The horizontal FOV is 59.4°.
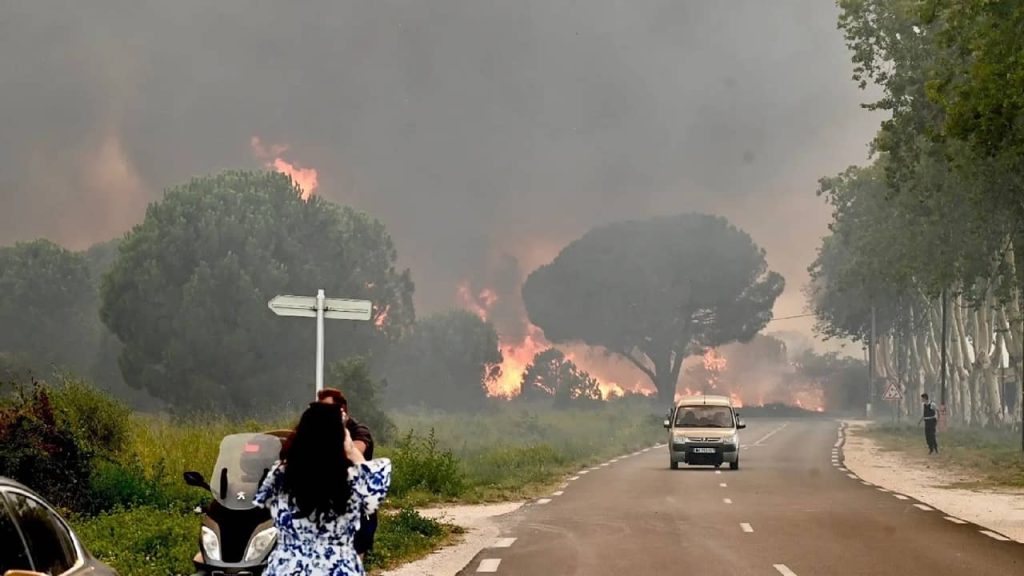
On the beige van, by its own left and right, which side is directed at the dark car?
front

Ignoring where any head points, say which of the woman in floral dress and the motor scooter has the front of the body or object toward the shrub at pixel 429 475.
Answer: the woman in floral dress

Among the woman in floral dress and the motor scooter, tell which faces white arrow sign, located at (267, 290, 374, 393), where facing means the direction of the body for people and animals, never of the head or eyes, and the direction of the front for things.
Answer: the woman in floral dress

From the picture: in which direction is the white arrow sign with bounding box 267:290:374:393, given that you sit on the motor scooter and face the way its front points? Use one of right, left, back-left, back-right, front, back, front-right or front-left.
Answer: back

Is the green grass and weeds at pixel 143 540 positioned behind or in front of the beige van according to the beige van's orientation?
in front

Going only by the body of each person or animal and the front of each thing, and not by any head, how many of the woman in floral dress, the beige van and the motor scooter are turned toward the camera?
2

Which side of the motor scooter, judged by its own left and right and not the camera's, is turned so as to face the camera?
front

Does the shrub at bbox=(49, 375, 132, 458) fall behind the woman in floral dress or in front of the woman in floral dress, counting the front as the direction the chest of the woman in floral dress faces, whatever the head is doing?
in front

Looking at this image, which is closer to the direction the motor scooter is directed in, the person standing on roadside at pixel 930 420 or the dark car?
the dark car

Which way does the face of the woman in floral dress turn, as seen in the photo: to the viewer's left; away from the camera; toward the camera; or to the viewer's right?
away from the camera

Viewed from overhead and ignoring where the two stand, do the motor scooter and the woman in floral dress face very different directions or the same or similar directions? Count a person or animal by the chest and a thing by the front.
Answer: very different directions

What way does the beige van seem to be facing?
toward the camera

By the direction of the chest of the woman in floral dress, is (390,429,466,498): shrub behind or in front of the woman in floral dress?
in front

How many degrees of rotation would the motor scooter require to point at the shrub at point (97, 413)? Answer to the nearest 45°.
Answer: approximately 180°

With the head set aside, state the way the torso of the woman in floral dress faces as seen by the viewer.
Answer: away from the camera
